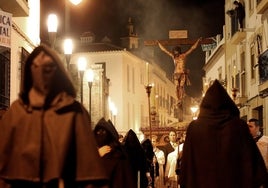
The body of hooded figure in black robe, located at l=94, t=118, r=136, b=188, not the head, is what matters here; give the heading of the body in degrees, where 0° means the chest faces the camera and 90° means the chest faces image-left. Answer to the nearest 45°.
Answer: approximately 45°

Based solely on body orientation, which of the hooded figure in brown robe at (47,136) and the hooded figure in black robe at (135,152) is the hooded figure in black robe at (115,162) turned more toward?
the hooded figure in brown robe

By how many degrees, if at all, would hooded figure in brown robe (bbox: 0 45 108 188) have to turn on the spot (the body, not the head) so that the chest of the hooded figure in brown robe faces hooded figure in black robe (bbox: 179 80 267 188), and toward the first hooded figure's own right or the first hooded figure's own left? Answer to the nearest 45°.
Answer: approximately 135° to the first hooded figure's own left

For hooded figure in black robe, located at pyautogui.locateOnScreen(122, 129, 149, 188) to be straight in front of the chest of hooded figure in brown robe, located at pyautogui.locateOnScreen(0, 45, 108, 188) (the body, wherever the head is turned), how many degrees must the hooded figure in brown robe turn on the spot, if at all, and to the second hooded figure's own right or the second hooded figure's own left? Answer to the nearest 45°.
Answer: approximately 180°

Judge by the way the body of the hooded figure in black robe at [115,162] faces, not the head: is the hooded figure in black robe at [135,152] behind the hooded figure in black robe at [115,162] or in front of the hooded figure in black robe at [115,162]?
behind

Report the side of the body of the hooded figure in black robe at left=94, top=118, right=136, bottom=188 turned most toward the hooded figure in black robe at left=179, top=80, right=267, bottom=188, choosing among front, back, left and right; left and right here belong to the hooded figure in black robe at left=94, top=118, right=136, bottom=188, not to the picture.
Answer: left
